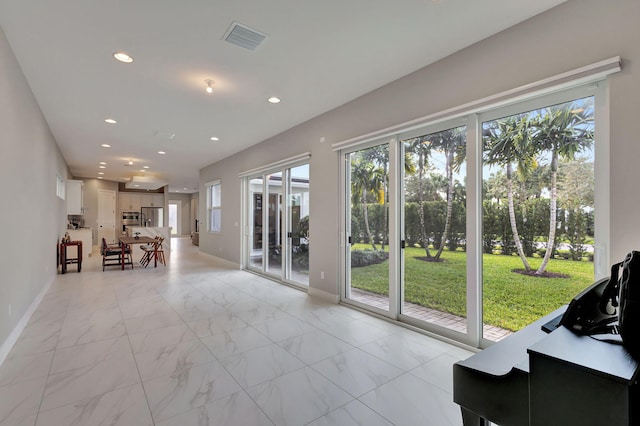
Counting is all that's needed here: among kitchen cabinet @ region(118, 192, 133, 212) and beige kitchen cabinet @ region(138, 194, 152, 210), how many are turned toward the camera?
2

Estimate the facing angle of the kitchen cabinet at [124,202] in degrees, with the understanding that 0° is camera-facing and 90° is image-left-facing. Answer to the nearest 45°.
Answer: approximately 0°

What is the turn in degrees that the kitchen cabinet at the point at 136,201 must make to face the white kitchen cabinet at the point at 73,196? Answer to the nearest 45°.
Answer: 0° — it already faces it

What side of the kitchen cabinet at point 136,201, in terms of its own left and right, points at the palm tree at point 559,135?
front

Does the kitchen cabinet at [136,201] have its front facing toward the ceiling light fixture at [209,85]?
yes

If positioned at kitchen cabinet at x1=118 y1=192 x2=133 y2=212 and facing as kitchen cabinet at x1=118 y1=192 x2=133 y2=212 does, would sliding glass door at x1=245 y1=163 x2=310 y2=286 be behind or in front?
in front

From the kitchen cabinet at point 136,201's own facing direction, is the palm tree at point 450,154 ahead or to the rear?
ahead

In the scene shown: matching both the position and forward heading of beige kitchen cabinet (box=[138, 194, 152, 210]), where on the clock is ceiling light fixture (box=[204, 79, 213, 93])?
The ceiling light fixture is roughly at 12 o'clock from the beige kitchen cabinet.

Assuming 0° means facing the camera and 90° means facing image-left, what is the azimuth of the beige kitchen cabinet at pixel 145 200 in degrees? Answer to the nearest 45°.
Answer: approximately 0°

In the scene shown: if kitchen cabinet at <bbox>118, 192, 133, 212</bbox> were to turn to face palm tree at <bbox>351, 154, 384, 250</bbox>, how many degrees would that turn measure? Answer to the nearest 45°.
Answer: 0° — it already faces it

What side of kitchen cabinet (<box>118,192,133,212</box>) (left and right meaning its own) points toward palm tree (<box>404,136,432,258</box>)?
front
